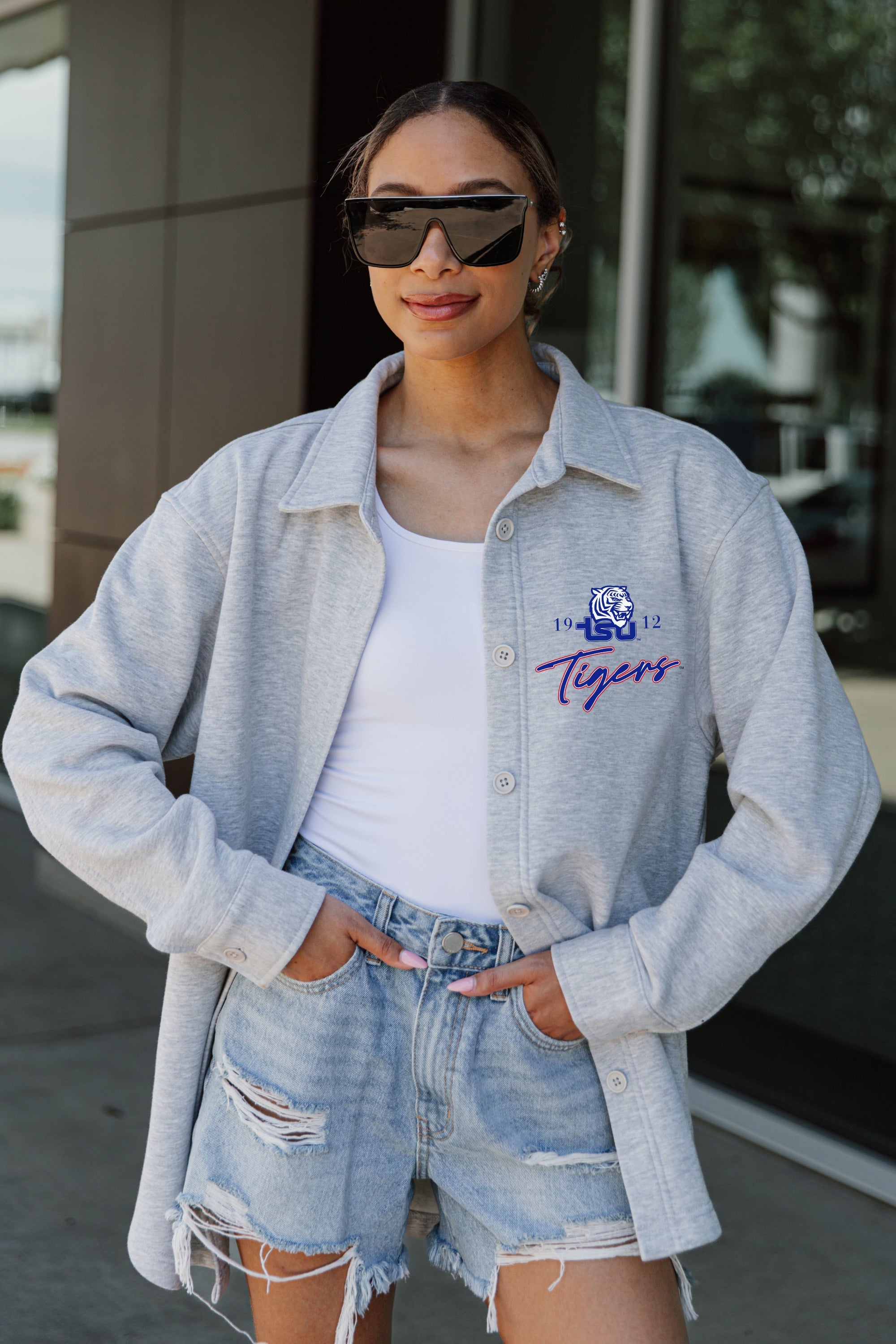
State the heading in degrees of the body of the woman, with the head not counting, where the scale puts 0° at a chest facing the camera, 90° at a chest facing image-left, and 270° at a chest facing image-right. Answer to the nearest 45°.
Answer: approximately 0°

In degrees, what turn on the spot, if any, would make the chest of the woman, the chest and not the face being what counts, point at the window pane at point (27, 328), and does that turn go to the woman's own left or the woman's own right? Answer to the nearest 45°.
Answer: approximately 180°

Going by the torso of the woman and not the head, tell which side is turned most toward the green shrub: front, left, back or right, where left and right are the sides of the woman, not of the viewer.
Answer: back

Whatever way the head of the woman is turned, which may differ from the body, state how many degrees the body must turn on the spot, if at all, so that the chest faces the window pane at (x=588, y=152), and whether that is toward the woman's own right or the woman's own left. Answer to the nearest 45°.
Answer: approximately 180°
